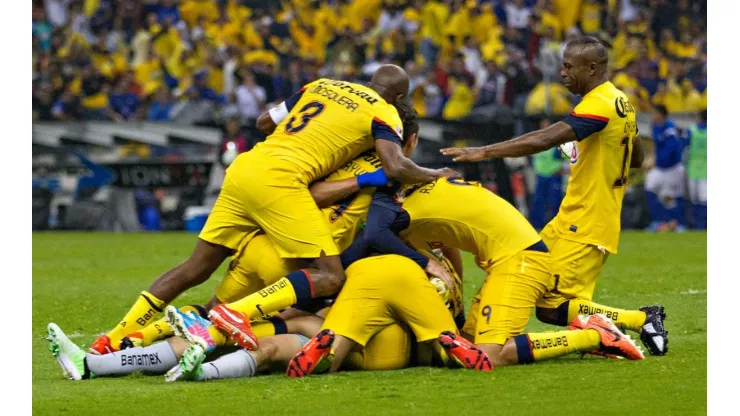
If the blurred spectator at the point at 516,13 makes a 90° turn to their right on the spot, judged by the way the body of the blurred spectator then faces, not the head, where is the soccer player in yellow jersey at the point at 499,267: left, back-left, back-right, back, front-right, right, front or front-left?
left

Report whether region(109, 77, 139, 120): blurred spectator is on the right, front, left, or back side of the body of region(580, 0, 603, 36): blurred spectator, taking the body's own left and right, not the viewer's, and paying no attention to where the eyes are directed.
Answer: right

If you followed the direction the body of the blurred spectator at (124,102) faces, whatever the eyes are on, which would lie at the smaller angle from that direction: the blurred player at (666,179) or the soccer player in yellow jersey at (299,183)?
the soccer player in yellow jersey

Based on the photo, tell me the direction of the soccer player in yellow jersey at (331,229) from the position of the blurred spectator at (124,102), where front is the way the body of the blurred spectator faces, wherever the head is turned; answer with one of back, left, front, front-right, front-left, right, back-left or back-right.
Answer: front

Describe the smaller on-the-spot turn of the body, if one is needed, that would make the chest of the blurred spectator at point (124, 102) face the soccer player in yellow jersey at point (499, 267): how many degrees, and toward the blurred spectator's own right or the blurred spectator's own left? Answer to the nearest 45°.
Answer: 0° — they already face them

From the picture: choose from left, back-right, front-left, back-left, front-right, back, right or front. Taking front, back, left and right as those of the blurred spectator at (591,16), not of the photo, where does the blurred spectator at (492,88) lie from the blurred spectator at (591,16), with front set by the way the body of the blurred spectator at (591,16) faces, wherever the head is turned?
front-right

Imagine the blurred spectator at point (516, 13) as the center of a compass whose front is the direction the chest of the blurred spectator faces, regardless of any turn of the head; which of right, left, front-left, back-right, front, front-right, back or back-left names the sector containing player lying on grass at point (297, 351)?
front

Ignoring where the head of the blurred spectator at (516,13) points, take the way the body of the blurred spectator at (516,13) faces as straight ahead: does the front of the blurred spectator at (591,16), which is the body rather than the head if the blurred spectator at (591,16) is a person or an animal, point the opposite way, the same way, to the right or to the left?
the same way

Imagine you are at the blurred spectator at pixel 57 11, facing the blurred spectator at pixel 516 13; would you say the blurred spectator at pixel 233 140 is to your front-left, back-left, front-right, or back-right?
front-right

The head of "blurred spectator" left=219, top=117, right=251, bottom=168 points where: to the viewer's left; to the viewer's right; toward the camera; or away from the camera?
toward the camera

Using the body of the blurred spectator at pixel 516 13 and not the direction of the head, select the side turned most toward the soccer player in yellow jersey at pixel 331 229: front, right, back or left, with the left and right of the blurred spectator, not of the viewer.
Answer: front

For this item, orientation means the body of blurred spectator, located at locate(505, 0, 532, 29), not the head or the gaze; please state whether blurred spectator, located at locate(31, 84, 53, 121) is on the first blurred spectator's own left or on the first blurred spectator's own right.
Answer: on the first blurred spectator's own right

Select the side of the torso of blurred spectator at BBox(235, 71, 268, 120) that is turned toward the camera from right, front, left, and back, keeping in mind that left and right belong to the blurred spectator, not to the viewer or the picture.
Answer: front

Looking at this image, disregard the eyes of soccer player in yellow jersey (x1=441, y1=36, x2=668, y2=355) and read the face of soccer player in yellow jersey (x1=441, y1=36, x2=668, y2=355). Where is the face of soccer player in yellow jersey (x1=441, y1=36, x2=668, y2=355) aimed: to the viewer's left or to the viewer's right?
to the viewer's left
